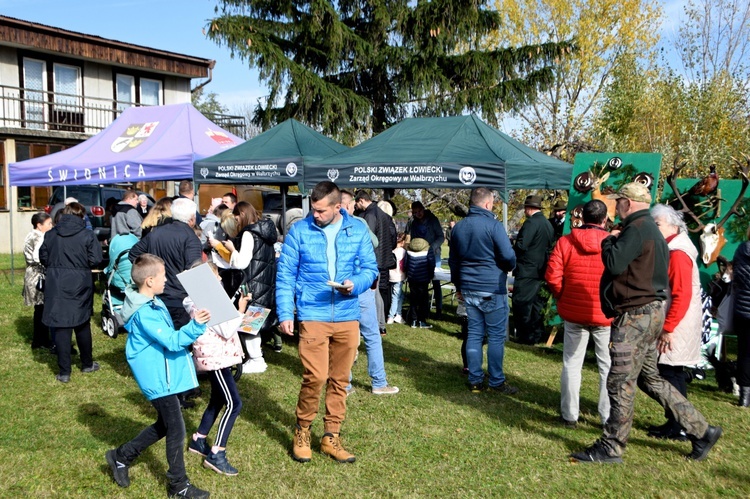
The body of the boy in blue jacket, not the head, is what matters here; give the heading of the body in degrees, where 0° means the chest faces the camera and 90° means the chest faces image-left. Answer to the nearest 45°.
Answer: approximately 270°

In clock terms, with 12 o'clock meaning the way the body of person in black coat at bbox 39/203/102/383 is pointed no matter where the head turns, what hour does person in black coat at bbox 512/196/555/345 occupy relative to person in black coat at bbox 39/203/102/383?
person in black coat at bbox 512/196/555/345 is roughly at 3 o'clock from person in black coat at bbox 39/203/102/383.

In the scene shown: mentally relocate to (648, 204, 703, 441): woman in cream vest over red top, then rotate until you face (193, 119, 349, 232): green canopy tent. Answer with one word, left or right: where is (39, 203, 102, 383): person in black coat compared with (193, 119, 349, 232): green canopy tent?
left

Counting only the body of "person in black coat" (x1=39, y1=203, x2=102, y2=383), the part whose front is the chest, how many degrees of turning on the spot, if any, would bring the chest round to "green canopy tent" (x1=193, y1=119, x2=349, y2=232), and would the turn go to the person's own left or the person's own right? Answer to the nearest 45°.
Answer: approximately 45° to the person's own right

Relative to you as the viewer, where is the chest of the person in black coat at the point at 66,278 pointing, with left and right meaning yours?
facing away from the viewer

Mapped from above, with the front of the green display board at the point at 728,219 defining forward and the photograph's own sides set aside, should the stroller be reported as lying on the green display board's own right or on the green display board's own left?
on the green display board's own right

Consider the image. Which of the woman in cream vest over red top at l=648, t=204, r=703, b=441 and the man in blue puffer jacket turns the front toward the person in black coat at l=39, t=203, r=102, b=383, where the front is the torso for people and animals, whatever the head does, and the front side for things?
the woman in cream vest over red top

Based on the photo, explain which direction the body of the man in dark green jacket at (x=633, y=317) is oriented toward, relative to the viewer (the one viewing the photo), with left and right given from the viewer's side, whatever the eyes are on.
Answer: facing to the left of the viewer

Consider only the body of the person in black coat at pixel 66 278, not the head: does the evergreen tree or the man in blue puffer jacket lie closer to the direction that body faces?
the evergreen tree

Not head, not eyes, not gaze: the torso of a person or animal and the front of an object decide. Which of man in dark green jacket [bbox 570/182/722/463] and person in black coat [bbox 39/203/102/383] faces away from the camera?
the person in black coat
